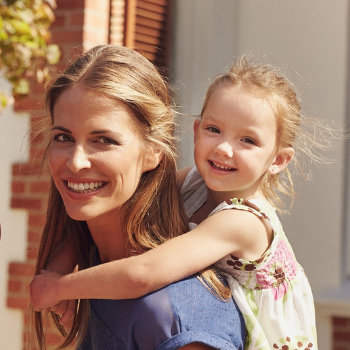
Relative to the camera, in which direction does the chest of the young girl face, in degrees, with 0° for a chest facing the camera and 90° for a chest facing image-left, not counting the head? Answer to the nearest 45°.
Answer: approximately 45°

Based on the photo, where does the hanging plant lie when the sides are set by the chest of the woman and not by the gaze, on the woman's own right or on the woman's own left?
on the woman's own right

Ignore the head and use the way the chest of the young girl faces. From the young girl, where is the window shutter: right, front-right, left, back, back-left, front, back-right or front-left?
back-right

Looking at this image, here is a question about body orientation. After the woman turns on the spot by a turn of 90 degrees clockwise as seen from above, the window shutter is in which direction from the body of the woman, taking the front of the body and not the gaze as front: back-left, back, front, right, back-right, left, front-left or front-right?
front-right

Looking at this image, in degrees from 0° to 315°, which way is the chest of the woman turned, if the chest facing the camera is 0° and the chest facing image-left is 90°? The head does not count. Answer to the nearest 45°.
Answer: approximately 45°

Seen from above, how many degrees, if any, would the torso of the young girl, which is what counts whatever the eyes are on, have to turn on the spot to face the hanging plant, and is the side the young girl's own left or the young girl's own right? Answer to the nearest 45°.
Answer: approximately 90° to the young girl's own right
